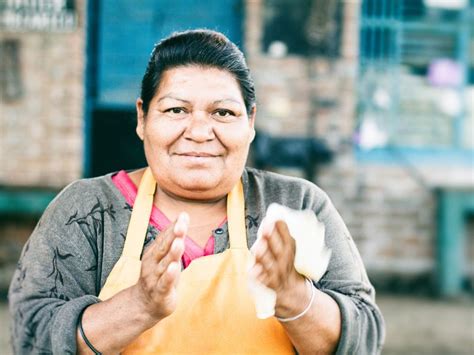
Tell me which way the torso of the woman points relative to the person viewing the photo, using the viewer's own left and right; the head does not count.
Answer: facing the viewer
